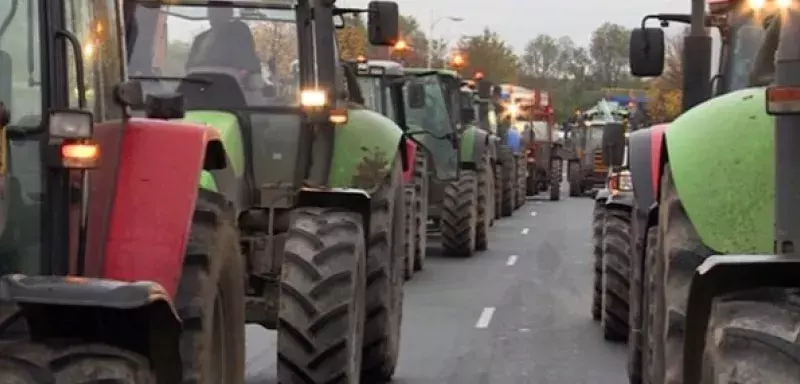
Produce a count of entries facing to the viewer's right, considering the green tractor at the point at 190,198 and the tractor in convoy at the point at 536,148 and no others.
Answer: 0
